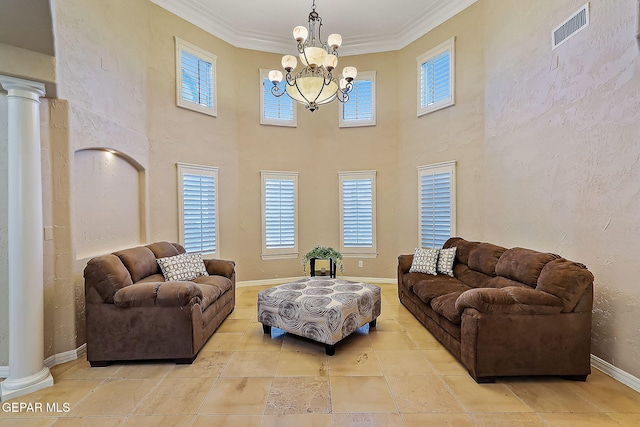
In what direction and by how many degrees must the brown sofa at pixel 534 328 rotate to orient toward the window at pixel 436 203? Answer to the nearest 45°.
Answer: approximately 90° to its right

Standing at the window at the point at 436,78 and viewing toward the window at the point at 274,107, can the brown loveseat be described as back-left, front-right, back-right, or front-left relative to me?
front-left

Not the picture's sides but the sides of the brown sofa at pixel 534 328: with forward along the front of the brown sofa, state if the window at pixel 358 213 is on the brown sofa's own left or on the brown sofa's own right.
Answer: on the brown sofa's own right

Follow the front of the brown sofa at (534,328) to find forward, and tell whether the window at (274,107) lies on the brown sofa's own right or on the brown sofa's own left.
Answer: on the brown sofa's own right

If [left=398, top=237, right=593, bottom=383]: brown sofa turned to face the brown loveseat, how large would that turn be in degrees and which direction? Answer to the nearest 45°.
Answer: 0° — it already faces it

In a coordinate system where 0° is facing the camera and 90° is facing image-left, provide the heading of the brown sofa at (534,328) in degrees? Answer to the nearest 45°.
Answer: approximately 45°

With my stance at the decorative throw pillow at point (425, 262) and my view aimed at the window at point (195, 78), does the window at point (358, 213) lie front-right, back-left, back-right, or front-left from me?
front-right

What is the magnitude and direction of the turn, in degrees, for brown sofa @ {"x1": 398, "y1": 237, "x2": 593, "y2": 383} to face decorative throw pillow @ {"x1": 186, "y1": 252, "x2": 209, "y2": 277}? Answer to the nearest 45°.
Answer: approximately 45° to its right

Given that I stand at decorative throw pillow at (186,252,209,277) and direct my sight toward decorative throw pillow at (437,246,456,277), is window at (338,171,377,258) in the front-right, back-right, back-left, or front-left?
front-left

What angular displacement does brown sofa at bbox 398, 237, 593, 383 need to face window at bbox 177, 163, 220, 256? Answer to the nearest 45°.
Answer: approximately 45° to its right

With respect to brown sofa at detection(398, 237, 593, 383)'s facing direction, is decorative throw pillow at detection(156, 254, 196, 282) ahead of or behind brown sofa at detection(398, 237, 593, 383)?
ahead

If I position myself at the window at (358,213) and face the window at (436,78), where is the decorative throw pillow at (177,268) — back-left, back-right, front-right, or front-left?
back-right

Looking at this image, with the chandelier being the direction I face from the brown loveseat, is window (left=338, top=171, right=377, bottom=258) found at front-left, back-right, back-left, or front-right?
front-left

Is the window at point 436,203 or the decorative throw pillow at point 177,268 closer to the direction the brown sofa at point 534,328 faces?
the decorative throw pillow

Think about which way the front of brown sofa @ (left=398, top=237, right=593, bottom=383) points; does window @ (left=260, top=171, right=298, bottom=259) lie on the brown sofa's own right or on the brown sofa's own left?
on the brown sofa's own right
